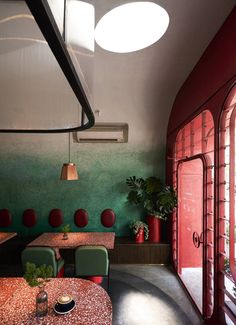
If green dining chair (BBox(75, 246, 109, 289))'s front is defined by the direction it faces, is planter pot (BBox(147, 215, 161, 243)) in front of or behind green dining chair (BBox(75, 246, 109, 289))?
in front

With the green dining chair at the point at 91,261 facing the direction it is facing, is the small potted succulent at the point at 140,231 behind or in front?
in front

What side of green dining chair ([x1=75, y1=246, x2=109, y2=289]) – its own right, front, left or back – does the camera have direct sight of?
back

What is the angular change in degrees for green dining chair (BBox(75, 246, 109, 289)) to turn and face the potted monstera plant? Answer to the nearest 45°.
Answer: approximately 45° to its right

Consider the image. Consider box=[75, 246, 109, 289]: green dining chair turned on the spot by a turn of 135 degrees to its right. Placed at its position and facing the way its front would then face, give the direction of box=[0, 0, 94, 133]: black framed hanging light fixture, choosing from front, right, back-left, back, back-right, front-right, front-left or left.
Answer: front-right

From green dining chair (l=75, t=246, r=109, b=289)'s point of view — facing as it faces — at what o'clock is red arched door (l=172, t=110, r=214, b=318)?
The red arched door is roughly at 2 o'clock from the green dining chair.

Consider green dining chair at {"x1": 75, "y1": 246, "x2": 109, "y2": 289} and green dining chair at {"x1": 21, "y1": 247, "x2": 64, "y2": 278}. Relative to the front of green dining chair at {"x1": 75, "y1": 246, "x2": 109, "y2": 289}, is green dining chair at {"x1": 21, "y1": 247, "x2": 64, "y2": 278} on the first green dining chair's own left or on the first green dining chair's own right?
on the first green dining chair's own left
